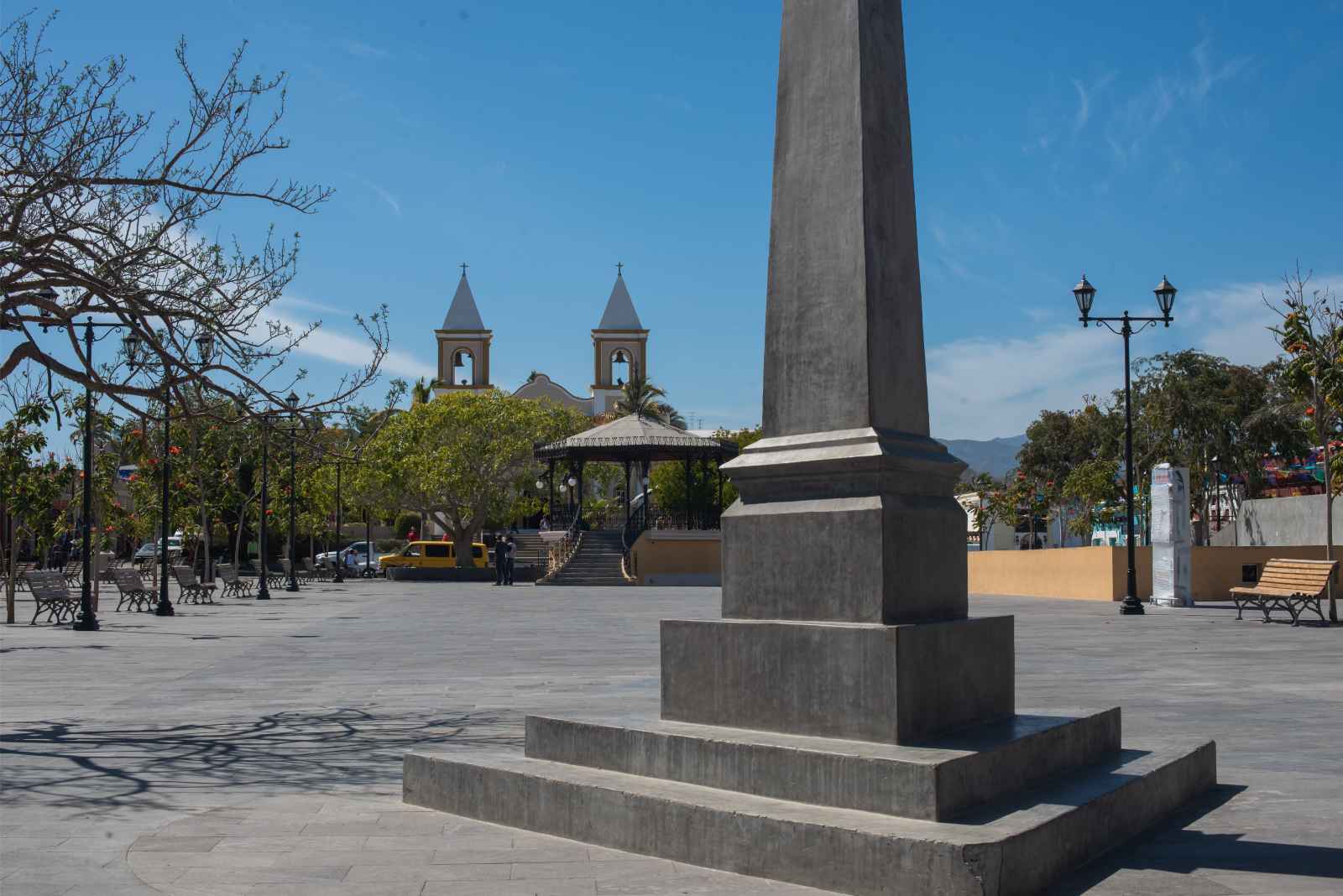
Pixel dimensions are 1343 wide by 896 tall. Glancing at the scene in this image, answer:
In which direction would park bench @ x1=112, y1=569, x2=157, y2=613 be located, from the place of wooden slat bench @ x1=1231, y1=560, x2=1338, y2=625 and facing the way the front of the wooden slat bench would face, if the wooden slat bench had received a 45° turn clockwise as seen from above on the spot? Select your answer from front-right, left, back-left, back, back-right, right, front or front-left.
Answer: front

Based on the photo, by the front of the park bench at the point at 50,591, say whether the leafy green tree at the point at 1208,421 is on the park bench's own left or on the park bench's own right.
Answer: on the park bench's own left

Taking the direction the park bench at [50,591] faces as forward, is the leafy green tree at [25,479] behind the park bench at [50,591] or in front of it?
behind

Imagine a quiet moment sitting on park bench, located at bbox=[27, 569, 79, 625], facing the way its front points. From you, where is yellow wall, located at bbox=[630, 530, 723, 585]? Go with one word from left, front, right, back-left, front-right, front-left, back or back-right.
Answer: left

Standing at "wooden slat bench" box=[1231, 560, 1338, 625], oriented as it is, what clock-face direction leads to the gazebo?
The gazebo is roughly at 3 o'clock from the wooden slat bench.

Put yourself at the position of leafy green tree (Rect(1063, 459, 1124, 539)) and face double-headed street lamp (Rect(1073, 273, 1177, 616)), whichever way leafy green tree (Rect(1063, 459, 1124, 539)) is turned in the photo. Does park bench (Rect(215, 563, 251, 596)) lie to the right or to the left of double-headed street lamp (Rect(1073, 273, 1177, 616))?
right

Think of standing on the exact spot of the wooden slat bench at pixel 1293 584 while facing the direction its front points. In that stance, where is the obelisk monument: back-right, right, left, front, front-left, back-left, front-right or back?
front-left

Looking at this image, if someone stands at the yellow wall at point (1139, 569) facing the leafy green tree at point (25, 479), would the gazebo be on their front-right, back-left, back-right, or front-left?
front-right

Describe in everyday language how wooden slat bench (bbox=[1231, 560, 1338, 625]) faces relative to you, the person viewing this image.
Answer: facing the viewer and to the left of the viewer

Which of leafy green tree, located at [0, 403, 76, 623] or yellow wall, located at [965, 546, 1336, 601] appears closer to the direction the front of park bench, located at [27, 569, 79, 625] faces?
the yellow wall

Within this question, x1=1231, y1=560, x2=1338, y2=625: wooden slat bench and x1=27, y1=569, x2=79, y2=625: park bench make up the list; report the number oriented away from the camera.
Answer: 0

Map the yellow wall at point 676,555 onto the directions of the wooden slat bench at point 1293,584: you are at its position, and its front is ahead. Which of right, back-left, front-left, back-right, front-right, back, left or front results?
right

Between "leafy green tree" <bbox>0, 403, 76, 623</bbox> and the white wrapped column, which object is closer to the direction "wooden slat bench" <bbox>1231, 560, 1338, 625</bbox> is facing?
the leafy green tree

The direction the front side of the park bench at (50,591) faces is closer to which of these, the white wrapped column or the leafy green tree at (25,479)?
the white wrapped column
